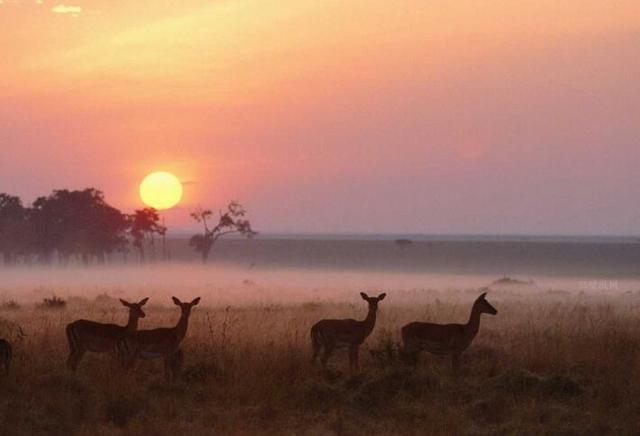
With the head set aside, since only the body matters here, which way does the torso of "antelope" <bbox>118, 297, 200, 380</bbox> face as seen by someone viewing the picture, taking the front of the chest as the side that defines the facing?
to the viewer's right

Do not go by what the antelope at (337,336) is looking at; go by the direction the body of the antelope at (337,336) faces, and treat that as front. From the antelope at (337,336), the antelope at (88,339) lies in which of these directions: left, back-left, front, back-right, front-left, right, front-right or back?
back

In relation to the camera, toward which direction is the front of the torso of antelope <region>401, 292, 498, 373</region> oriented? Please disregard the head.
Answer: to the viewer's right

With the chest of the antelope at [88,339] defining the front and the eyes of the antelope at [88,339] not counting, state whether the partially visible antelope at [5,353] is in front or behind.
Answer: behind

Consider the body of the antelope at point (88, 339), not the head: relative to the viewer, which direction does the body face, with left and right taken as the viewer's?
facing to the right of the viewer

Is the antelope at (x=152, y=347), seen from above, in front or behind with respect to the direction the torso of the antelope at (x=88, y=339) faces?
in front

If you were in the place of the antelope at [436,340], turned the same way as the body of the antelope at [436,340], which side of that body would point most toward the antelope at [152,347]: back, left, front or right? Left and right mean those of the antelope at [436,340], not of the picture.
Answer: back

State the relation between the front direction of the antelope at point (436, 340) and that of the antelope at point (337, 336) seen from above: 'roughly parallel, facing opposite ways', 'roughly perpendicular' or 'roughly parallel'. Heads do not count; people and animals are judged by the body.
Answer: roughly parallel

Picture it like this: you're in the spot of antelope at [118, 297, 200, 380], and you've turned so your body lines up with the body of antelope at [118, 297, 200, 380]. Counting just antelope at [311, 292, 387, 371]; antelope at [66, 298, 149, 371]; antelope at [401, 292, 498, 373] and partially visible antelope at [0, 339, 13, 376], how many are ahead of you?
2

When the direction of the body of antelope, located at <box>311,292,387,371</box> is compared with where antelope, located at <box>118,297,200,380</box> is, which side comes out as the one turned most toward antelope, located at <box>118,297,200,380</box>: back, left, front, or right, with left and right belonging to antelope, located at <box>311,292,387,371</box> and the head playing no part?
back

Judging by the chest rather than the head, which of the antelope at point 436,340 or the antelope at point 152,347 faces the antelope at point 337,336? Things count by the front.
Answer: the antelope at point 152,347

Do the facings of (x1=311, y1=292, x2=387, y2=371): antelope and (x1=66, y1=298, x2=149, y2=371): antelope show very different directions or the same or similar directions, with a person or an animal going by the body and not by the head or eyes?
same or similar directions

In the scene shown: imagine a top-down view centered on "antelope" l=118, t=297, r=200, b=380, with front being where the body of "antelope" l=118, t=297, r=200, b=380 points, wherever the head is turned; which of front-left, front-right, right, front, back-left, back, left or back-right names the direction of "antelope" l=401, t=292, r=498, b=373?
front

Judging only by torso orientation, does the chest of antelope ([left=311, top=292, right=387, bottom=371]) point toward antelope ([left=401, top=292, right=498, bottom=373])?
yes

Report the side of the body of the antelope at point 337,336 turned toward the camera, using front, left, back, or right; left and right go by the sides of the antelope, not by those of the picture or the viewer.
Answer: right

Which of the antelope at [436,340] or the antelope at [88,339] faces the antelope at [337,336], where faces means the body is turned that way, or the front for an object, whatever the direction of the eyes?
the antelope at [88,339]

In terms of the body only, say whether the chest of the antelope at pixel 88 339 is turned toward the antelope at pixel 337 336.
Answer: yes
